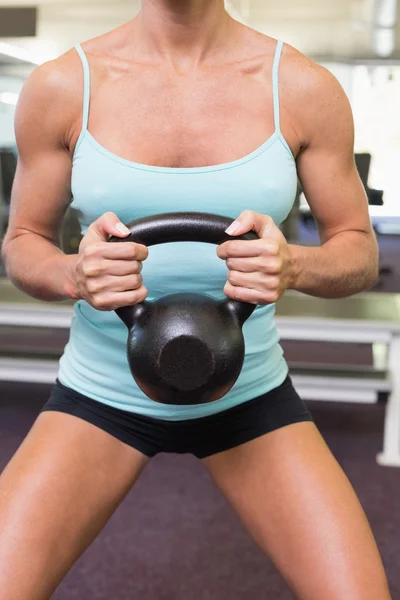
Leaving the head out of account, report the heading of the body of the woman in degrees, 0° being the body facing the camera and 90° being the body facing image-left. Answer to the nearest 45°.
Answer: approximately 0°

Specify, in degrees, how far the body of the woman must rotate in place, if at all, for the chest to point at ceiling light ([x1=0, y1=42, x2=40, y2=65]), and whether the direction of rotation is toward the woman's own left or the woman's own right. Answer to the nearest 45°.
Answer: approximately 180°

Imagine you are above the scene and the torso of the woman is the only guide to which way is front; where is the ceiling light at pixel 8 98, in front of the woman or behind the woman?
behind

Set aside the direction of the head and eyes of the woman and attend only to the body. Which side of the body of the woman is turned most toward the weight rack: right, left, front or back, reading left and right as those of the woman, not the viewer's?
back
